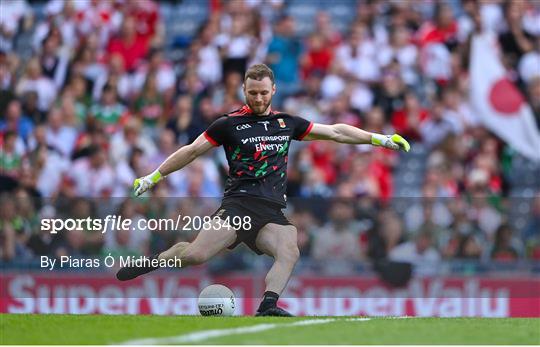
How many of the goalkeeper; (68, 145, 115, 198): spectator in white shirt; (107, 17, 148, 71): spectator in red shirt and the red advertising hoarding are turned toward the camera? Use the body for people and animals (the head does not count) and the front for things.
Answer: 4

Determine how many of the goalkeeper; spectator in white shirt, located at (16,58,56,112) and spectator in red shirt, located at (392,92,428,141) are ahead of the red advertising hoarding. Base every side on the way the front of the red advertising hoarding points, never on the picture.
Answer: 1

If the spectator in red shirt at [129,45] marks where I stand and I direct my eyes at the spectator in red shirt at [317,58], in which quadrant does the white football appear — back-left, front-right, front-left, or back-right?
front-right

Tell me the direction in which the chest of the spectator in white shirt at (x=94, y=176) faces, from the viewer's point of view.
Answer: toward the camera

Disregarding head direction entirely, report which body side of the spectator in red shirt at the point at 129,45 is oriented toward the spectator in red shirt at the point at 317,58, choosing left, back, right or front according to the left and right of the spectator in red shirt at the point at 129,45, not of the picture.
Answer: left

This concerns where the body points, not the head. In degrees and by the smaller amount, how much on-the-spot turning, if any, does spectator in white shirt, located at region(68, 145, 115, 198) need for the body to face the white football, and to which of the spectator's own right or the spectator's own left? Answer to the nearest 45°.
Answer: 0° — they already face it

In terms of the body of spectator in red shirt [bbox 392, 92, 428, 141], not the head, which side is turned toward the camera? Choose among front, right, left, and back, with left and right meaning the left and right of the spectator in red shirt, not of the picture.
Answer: front

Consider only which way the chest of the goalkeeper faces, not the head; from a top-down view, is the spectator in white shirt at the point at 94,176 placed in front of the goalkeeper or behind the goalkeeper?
behind

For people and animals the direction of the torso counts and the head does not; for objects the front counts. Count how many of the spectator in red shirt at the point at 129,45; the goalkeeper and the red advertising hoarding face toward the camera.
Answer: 3

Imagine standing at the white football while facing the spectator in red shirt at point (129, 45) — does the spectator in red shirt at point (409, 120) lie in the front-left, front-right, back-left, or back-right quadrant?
front-right

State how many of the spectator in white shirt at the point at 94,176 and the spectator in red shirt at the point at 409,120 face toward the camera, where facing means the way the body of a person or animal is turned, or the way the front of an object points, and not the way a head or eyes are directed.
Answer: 2

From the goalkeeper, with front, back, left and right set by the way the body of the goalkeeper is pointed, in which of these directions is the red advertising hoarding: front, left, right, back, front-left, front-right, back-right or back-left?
back

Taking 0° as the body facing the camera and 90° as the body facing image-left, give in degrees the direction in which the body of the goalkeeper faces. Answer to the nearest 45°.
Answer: approximately 0°
